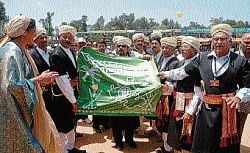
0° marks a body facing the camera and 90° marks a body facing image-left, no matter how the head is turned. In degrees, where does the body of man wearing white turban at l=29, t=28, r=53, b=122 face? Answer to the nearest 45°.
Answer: approximately 315°
